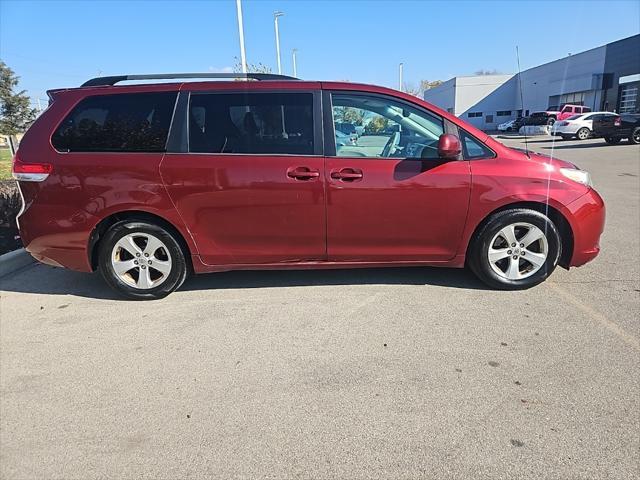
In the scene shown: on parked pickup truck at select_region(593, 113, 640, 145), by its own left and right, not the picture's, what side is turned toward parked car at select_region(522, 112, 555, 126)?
left

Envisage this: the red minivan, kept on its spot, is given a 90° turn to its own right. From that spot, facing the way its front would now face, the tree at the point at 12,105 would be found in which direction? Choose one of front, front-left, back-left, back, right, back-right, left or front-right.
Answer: back-right

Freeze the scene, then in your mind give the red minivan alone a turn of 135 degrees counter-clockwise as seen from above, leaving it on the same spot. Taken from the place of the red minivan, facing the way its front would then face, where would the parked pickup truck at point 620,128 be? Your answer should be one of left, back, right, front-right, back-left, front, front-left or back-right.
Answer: right

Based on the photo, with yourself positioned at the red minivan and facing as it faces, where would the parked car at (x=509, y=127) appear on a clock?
The parked car is roughly at 10 o'clock from the red minivan.

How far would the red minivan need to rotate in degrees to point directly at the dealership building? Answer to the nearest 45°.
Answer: approximately 45° to its left

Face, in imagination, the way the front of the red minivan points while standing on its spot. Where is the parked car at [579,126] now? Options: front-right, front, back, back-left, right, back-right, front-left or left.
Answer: front-left

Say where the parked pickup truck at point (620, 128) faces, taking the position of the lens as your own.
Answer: facing away from the viewer and to the right of the viewer

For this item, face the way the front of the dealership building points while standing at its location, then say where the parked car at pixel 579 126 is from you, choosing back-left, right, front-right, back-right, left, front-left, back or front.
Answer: front-left

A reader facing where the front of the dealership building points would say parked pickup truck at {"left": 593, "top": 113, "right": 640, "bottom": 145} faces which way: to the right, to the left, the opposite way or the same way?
the opposite way

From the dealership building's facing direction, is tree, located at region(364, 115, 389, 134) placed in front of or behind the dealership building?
in front

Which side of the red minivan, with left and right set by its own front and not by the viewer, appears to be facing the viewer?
right

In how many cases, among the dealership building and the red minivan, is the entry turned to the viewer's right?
1

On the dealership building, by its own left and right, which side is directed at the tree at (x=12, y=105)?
front

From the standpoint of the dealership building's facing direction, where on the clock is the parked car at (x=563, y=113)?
The parked car is roughly at 11 o'clock from the dealership building.
